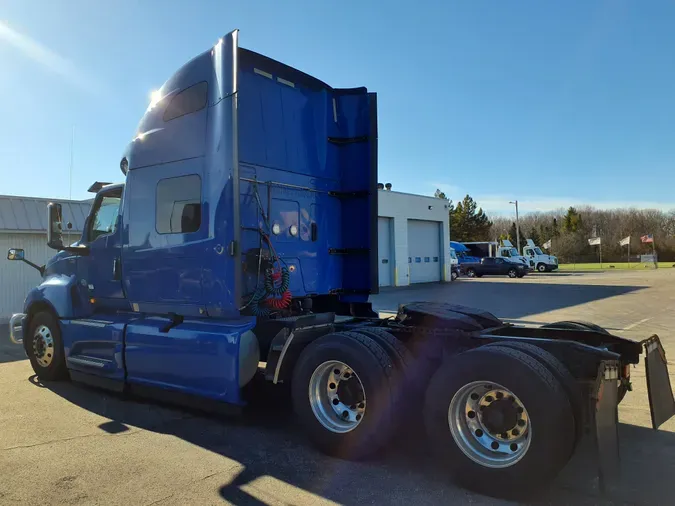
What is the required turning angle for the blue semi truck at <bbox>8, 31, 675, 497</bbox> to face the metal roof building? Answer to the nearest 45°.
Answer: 0° — it already faces it

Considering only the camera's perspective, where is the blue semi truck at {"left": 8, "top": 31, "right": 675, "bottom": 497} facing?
facing away from the viewer and to the left of the viewer
